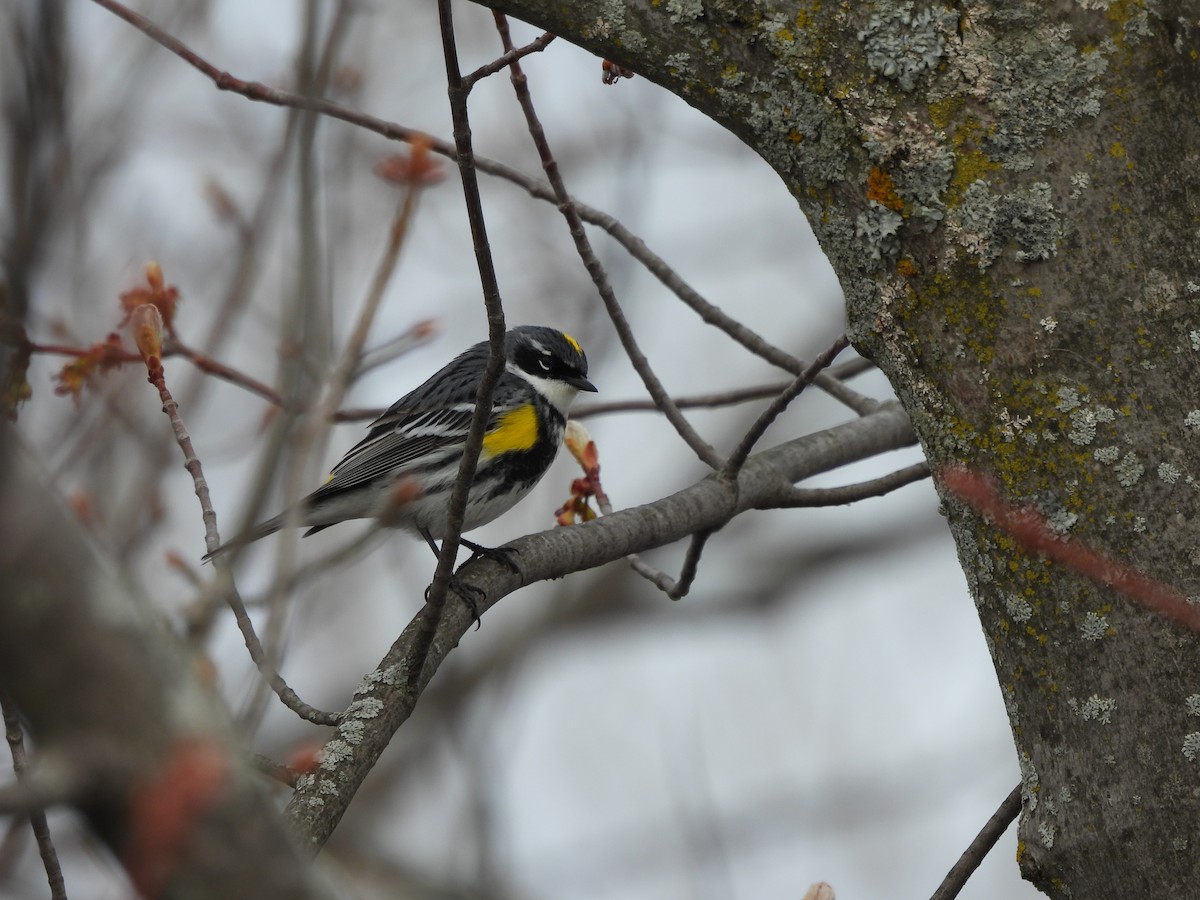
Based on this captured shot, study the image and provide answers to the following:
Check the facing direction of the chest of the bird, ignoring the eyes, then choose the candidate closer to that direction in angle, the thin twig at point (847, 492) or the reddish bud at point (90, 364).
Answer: the thin twig

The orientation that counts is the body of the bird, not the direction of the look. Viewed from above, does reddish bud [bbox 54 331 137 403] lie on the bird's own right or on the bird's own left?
on the bird's own right

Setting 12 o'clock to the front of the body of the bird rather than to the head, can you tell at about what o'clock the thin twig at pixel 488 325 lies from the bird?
The thin twig is roughly at 3 o'clock from the bird.

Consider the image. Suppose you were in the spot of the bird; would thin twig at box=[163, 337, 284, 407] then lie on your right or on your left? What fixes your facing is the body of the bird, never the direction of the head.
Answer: on your right

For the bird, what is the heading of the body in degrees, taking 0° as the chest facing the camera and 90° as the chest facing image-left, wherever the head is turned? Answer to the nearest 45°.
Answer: approximately 270°
